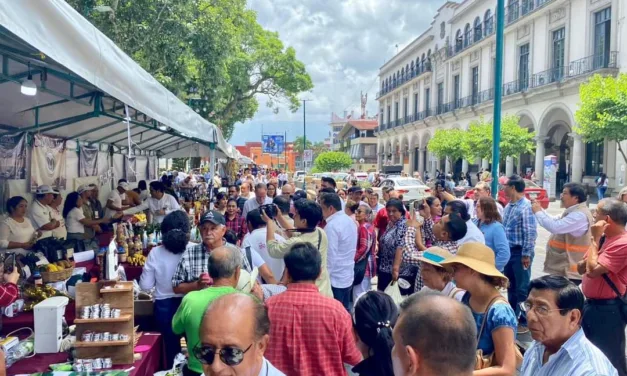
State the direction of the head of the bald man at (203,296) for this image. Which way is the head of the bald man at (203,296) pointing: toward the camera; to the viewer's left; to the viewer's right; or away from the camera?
away from the camera

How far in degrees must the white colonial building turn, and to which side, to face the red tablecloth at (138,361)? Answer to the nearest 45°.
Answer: approximately 45° to its left

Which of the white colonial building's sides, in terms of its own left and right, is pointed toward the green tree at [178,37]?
front

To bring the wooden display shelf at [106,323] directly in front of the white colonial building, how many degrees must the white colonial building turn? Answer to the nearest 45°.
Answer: approximately 45° to its left

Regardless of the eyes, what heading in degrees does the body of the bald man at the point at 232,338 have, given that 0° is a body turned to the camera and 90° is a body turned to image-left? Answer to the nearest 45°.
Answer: approximately 45°

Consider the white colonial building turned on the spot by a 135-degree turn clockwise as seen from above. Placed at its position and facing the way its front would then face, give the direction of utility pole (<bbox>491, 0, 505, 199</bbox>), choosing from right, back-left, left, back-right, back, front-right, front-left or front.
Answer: back

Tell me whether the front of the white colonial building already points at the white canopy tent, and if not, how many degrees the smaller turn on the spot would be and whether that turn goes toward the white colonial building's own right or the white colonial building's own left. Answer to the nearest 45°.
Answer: approximately 45° to the white colonial building's own left

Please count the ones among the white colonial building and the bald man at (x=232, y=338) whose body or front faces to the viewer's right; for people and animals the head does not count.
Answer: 0

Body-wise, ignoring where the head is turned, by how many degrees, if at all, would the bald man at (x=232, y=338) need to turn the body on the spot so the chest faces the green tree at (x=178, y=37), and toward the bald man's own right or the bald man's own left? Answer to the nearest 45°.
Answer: approximately 135° to the bald man's own right

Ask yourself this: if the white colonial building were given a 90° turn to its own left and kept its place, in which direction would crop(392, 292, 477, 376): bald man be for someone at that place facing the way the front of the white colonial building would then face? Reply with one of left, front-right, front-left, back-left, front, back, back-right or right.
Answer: front-right

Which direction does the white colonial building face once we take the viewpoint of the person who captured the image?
facing the viewer and to the left of the viewer
